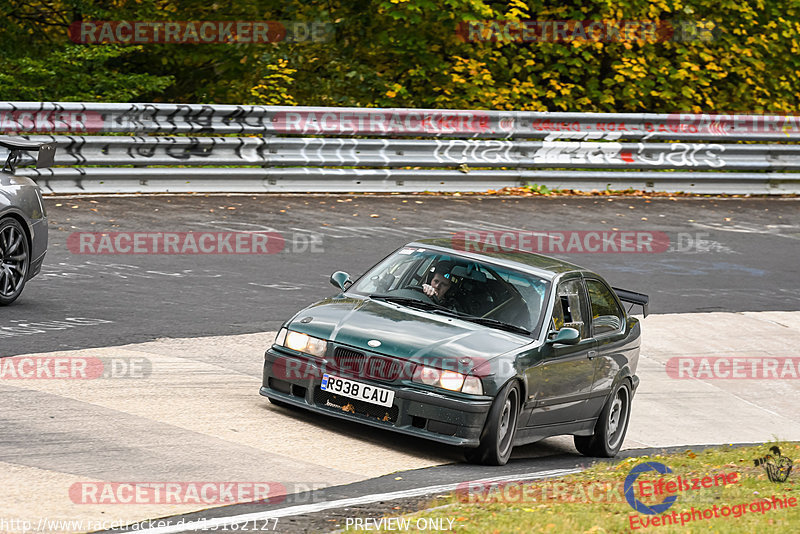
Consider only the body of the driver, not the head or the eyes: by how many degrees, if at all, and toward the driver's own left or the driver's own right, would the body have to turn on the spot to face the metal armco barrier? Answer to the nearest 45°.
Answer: approximately 135° to the driver's own right

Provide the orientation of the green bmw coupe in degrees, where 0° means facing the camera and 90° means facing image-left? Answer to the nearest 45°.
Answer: approximately 45°

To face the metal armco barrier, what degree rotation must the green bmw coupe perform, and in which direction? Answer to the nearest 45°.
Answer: approximately 135° to its right

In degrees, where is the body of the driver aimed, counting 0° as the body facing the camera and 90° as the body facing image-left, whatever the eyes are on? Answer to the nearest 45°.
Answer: approximately 45°

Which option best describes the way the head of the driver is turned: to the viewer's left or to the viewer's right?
to the viewer's left
